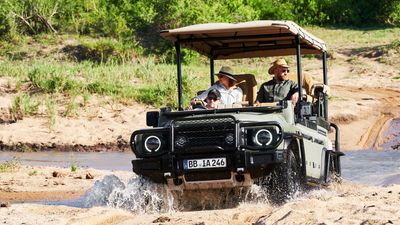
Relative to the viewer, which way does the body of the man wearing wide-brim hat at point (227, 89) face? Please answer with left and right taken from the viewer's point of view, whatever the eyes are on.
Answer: facing the viewer and to the left of the viewer

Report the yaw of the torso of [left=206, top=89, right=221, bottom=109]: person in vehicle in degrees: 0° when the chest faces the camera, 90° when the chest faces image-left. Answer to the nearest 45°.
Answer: approximately 45°

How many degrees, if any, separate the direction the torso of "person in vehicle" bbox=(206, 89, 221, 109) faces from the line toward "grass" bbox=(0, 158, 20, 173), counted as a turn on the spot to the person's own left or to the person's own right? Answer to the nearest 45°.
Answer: approximately 90° to the person's own right

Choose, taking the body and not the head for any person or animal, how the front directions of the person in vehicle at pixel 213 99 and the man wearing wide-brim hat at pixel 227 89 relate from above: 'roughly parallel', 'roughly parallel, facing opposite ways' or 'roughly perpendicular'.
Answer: roughly parallel

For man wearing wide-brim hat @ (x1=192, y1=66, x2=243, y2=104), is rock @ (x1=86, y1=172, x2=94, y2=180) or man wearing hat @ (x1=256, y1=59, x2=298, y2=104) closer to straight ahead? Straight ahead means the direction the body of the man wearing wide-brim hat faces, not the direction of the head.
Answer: the rock

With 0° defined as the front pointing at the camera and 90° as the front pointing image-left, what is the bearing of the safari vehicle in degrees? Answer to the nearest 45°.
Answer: approximately 45°

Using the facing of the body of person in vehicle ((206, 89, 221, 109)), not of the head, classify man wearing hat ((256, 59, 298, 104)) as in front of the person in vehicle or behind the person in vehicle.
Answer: behind
